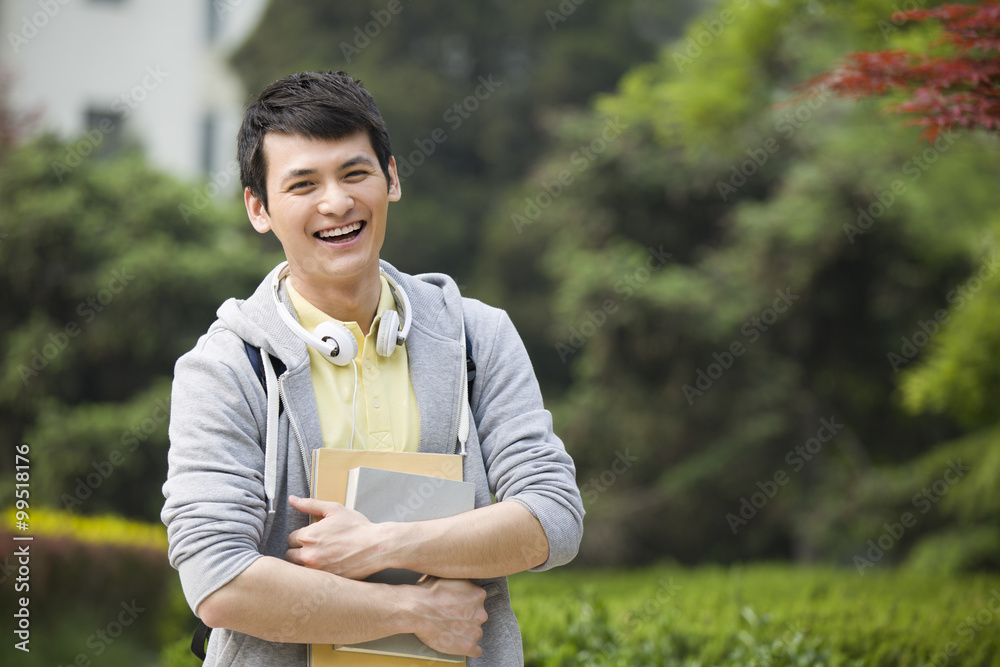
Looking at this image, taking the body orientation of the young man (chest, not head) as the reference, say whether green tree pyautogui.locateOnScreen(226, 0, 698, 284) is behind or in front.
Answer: behind

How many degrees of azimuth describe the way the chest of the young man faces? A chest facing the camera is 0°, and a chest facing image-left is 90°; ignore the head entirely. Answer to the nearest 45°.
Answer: approximately 0°

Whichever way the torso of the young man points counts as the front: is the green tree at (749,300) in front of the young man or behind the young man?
behind

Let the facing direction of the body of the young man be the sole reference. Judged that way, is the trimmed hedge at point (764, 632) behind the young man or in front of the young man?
behind
